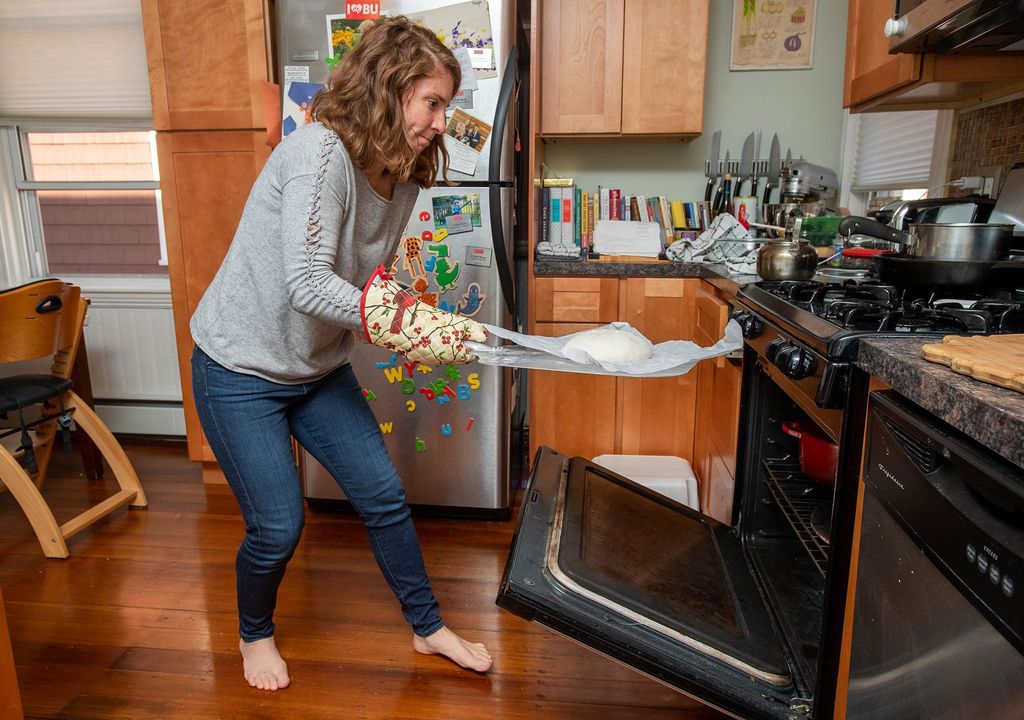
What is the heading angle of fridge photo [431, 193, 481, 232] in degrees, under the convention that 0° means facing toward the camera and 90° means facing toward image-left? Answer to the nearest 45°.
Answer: approximately 0°

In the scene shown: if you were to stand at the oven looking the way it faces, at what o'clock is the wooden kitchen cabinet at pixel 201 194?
The wooden kitchen cabinet is roughly at 2 o'clock from the oven.

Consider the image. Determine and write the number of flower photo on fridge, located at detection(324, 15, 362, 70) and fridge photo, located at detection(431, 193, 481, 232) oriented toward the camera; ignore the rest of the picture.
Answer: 2

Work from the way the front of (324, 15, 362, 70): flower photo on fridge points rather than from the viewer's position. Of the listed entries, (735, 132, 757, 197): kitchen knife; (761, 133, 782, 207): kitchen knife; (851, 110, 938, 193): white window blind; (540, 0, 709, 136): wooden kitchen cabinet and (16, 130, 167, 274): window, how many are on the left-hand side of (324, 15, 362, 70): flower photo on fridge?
4

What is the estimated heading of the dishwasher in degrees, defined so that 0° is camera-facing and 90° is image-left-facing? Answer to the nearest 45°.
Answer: approximately 45°

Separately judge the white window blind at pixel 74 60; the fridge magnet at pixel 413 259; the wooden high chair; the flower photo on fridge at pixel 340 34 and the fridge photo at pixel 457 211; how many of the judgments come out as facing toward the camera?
4

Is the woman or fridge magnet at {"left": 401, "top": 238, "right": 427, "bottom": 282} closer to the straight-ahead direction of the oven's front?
the woman

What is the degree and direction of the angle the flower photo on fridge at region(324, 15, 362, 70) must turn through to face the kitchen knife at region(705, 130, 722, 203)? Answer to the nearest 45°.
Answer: approximately 90° to its left

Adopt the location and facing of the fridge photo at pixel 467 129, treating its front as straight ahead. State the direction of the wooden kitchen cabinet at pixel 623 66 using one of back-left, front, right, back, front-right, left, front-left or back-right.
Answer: back-left

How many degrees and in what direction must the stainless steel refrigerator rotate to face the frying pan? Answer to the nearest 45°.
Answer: approximately 45° to its left

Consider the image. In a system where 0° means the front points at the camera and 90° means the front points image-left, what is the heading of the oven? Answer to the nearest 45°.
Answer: approximately 45°

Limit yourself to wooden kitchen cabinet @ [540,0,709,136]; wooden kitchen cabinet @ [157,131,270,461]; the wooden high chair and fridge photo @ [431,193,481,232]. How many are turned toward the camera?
3

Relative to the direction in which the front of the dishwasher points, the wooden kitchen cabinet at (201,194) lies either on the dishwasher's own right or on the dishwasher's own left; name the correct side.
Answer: on the dishwasher's own right
